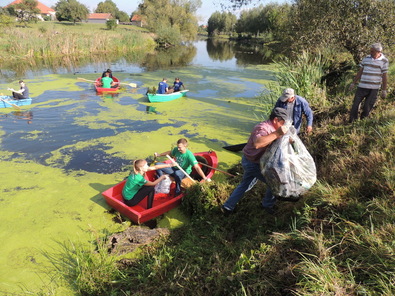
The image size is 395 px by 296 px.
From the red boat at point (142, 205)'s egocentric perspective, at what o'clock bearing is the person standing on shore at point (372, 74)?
The person standing on shore is roughly at 1 o'clock from the red boat.

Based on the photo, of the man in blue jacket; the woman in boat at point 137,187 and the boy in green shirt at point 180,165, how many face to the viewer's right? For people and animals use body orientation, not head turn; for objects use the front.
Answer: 1

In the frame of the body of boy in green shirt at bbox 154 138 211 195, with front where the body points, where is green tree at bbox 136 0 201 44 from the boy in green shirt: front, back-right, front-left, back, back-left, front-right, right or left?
back-right

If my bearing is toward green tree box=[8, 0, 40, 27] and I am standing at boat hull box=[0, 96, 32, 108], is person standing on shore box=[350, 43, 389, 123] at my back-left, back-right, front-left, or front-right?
back-right

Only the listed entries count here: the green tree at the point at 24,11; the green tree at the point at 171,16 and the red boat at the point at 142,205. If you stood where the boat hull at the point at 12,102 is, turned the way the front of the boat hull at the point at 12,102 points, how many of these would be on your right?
1

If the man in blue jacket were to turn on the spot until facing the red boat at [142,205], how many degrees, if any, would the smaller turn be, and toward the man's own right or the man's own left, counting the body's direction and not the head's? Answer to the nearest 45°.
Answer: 0° — they already face it

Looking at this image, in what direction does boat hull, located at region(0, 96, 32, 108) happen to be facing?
to the viewer's left

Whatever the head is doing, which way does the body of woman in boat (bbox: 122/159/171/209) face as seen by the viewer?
to the viewer's right

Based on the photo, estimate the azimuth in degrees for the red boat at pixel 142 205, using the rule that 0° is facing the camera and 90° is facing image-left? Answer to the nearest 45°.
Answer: approximately 225°
